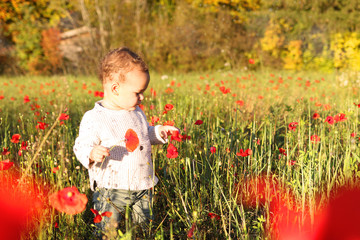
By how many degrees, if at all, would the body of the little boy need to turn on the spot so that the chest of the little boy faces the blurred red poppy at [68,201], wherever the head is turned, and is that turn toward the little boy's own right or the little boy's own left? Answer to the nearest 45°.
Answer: approximately 45° to the little boy's own right

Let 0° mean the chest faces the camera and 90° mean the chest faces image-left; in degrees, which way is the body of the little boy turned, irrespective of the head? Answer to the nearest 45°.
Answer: approximately 315°
